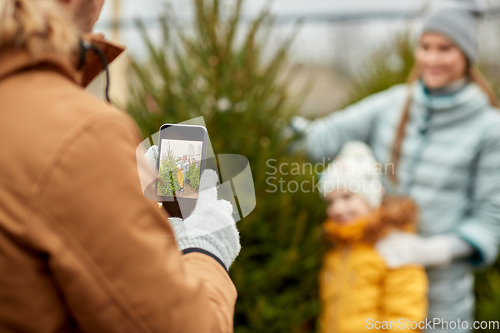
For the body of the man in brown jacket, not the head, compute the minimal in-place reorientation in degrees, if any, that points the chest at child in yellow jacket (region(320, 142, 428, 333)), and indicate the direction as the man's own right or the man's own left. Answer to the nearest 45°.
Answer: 0° — they already face them

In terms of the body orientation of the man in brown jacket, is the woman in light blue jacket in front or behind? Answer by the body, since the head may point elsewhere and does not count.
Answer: in front

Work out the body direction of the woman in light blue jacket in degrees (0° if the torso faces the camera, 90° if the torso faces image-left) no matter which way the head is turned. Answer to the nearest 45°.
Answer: approximately 45°

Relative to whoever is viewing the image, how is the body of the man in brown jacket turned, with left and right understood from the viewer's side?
facing away from the viewer and to the right of the viewer

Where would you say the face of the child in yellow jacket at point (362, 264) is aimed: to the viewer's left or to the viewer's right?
to the viewer's left
